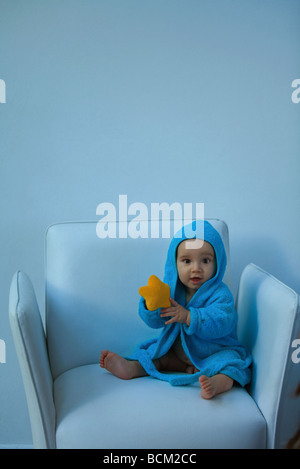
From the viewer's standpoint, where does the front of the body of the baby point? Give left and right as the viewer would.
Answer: facing the viewer and to the left of the viewer

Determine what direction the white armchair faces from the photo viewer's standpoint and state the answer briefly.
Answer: facing the viewer

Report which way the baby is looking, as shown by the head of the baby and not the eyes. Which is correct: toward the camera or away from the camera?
toward the camera
